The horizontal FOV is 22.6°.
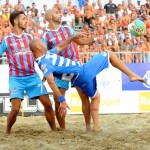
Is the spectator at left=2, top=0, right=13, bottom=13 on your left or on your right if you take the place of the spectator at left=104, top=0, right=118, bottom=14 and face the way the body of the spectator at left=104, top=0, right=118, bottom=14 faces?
on your right

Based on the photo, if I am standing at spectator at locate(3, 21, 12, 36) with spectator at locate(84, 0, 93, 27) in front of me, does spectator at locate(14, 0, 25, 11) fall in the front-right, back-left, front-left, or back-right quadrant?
front-left

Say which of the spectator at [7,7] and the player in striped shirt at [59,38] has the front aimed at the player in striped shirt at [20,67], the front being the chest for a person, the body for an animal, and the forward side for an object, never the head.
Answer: the spectator

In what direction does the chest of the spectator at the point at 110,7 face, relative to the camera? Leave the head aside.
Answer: toward the camera

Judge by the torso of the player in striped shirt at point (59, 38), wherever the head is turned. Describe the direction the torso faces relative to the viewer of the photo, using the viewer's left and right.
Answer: facing the viewer and to the right of the viewer

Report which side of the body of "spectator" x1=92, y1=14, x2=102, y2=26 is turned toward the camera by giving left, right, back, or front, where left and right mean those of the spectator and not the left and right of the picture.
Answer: front

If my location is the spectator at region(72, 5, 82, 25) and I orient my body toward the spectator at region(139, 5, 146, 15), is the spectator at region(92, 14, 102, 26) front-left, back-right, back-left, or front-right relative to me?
front-right

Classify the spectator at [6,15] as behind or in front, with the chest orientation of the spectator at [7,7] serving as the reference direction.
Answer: in front

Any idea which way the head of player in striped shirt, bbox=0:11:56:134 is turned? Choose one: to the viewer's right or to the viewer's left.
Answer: to the viewer's right

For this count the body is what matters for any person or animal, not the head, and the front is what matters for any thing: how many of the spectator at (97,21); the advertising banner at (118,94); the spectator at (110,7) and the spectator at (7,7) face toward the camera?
4

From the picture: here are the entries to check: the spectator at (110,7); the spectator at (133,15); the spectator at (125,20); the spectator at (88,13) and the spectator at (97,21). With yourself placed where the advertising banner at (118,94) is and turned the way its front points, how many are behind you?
5

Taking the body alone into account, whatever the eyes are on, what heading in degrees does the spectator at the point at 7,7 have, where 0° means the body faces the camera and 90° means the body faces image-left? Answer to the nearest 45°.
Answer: approximately 0°

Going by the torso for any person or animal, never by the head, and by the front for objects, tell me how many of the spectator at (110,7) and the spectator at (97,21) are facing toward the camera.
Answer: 2

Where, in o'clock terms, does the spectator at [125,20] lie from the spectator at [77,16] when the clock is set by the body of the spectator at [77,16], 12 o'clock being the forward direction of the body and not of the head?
the spectator at [125,20] is roughly at 8 o'clock from the spectator at [77,16].

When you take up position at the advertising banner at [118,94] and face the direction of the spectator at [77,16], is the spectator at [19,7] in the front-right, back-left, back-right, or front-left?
front-left

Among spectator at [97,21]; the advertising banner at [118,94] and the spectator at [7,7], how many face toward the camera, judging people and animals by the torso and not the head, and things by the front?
3

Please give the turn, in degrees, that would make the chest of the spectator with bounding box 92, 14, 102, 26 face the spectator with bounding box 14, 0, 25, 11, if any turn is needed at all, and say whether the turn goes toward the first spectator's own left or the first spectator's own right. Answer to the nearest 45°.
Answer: approximately 90° to the first spectator's own right
